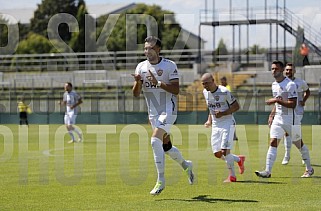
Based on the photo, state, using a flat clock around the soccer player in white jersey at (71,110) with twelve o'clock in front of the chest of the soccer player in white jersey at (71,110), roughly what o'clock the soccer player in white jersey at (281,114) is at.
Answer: the soccer player in white jersey at (281,114) is roughly at 10 o'clock from the soccer player in white jersey at (71,110).

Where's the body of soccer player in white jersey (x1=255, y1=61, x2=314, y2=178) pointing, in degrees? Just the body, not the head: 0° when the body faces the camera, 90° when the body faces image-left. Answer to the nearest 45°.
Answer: approximately 45°

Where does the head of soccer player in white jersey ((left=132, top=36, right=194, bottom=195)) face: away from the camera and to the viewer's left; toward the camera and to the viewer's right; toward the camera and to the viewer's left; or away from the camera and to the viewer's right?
toward the camera and to the viewer's left

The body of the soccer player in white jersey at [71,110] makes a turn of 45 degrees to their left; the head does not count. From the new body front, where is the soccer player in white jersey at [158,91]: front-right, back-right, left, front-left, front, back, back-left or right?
front

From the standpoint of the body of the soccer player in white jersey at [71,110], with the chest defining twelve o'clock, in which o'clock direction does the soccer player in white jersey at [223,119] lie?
the soccer player in white jersey at [223,119] is roughly at 10 o'clock from the soccer player in white jersey at [71,110].

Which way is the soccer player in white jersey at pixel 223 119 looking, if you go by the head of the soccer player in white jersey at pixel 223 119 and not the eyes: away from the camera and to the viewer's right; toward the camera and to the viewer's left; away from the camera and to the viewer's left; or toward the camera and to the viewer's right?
toward the camera and to the viewer's left

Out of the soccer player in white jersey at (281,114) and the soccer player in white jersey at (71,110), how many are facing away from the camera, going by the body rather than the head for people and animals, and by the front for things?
0

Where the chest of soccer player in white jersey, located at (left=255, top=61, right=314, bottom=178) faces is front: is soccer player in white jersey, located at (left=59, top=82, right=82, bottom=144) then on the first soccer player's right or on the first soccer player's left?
on the first soccer player's right

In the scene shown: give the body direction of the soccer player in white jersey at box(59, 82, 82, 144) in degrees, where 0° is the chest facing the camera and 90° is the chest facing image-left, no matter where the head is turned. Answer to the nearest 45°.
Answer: approximately 45°

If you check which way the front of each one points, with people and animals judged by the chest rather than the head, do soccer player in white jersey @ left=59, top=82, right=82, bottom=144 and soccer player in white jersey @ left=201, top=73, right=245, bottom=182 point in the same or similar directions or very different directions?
same or similar directions

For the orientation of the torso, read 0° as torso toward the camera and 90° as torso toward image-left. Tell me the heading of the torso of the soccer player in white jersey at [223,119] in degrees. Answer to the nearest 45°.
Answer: approximately 45°

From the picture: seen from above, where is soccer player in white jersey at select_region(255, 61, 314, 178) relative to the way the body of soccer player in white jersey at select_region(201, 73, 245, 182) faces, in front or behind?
behind

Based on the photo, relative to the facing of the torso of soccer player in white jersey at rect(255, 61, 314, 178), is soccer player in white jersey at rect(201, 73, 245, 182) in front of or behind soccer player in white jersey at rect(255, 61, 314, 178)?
in front
